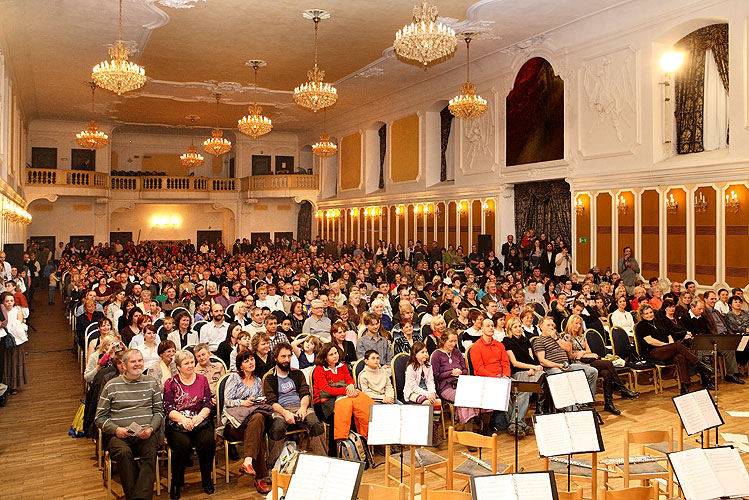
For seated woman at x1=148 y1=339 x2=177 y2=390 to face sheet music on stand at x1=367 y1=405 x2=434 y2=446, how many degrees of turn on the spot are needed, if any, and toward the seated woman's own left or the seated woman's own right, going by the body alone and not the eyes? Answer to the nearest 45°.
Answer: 0° — they already face it

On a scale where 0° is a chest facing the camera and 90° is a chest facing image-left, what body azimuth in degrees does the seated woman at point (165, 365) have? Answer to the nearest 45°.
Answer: approximately 315°

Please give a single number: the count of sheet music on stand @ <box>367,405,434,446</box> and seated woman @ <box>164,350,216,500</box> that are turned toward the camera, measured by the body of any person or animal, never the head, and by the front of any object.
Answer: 2

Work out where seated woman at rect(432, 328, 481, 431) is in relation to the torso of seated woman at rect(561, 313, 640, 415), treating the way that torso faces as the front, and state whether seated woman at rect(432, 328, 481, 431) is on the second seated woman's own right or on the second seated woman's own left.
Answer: on the second seated woman's own right

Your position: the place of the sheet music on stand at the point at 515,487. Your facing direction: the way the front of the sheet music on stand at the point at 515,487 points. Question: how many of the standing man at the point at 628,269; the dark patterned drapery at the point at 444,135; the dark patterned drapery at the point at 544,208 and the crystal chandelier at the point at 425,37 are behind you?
4

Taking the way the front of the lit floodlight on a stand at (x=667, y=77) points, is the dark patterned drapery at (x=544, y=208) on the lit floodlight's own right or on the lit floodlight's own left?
on the lit floodlight's own right

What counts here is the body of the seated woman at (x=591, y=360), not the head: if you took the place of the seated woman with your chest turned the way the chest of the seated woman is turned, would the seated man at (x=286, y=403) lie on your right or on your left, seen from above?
on your right

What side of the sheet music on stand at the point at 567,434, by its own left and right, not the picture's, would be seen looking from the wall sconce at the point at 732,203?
back

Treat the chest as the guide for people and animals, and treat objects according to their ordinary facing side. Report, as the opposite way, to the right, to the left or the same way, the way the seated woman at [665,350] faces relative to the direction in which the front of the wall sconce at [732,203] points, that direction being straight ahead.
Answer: to the left

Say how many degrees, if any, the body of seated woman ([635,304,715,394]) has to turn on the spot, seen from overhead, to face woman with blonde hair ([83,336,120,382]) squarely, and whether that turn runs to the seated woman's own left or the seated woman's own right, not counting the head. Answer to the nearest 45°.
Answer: approximately 90° to the seated woman's own right

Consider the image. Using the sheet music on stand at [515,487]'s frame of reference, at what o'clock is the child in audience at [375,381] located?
The child in audience is roughly at 5 o'clock from the sheet music on stand.

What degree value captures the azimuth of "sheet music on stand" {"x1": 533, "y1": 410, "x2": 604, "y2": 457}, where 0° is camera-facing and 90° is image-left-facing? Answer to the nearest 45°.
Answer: approximately 0°

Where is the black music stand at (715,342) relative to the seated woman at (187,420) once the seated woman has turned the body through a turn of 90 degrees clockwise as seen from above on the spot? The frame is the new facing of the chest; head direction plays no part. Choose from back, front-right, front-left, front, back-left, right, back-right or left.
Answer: back

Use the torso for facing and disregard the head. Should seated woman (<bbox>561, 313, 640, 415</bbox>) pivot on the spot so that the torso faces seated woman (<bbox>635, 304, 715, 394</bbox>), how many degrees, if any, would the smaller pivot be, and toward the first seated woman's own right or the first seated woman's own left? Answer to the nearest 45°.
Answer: approximately 90° to the first seated woman's own left

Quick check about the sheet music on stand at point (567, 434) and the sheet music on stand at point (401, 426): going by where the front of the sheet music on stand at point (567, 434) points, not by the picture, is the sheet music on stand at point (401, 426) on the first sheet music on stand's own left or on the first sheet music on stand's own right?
on the first sheet music on stand's own right

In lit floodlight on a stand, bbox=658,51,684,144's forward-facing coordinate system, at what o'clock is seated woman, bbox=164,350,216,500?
The seated woman is roughly at 1 o'clock from the lit floodlight on a stand.
